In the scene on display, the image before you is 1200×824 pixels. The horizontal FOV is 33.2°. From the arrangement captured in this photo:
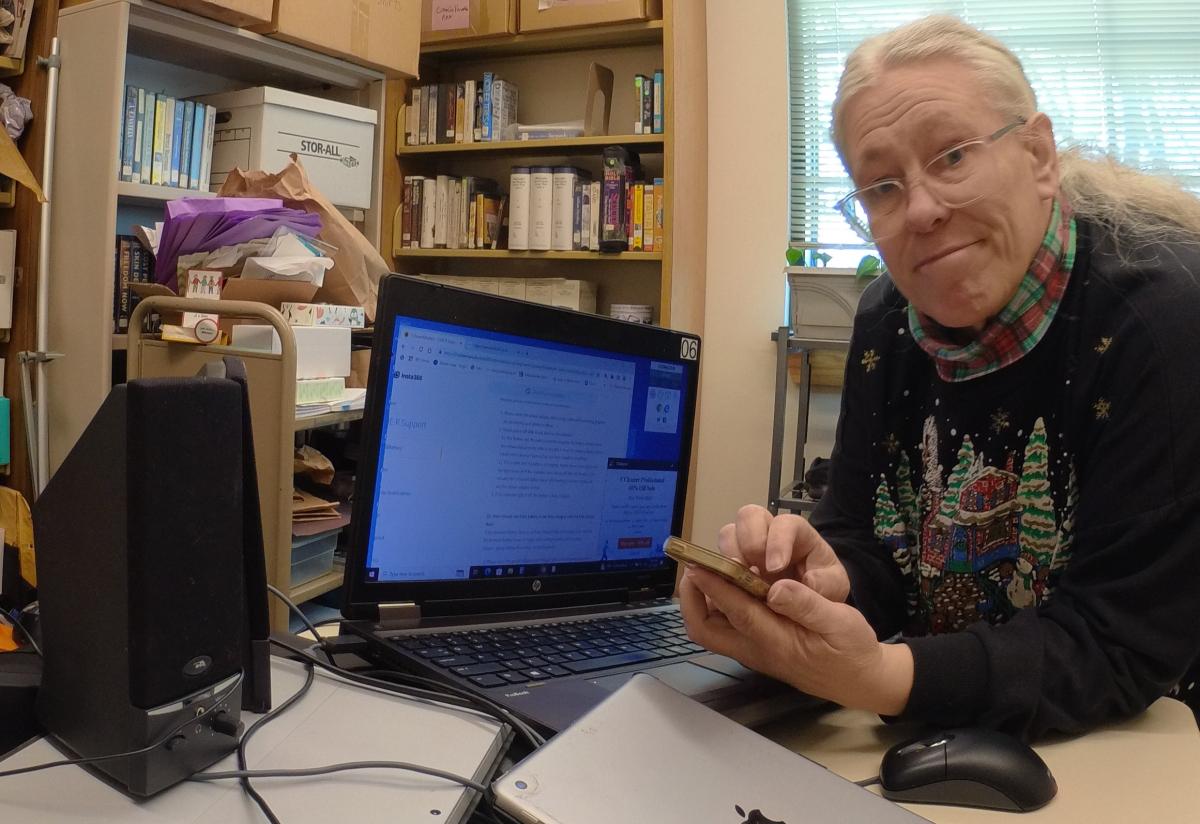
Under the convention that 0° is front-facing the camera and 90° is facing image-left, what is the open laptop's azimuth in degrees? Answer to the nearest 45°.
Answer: approximately 315°

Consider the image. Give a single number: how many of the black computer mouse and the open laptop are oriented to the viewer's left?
1

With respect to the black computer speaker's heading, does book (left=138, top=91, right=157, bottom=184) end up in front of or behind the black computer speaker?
behind

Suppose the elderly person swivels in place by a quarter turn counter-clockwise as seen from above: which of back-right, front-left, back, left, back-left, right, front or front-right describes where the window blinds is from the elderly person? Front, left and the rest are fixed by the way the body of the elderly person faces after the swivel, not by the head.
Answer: back-left

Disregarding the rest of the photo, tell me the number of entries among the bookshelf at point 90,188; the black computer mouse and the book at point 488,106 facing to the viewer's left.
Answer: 1

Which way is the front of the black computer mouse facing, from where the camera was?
facing to the left of the viewer
